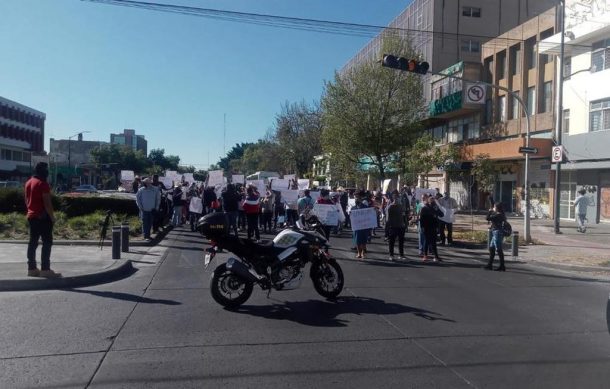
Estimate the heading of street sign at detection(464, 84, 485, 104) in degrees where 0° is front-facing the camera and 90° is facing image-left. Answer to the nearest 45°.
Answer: approximately 0°

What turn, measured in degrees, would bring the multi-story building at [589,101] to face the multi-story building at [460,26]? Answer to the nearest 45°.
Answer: approximately 90° to its right

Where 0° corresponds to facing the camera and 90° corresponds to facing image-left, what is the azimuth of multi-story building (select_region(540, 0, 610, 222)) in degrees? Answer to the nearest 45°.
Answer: approximately 45°

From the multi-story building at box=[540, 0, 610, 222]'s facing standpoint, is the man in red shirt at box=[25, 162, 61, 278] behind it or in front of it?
in front

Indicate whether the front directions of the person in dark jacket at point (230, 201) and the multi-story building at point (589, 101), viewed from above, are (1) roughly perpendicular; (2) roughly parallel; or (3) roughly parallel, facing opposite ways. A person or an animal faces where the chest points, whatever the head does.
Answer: roughly perpendicular

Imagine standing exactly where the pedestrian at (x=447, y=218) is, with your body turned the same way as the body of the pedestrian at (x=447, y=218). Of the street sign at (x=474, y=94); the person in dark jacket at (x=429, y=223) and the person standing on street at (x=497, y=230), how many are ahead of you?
1
